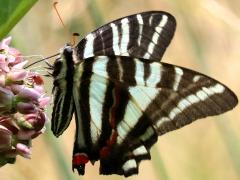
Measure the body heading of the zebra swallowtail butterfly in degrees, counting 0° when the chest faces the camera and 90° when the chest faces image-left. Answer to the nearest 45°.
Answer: approximately 90°
